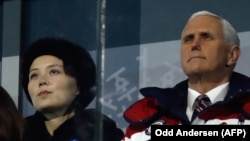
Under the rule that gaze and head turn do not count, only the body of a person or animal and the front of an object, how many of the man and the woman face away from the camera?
0

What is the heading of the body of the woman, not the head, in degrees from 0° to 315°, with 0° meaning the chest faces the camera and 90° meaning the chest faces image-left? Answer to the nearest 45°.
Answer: approximately 45°

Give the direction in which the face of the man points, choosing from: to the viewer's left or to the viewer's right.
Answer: to the viewer's left

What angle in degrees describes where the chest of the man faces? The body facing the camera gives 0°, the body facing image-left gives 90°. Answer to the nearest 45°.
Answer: approximately 45°

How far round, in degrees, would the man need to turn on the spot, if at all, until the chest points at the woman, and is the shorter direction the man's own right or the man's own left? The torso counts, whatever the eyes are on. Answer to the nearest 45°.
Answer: approximately 45° to the man's own right

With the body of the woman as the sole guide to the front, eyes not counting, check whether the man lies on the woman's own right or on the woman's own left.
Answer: on the woman's own left
